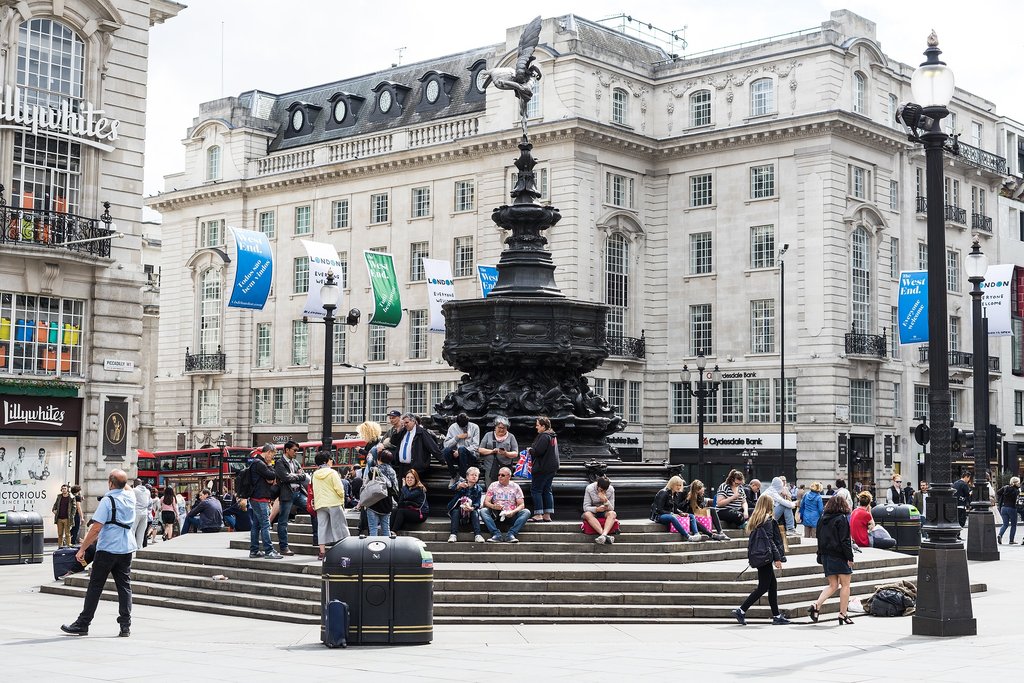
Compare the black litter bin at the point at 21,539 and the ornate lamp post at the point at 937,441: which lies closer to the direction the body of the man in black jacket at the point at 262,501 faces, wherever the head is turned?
the ornate lamp post

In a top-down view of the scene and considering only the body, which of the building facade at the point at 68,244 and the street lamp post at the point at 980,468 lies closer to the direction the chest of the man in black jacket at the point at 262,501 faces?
the street lamp post

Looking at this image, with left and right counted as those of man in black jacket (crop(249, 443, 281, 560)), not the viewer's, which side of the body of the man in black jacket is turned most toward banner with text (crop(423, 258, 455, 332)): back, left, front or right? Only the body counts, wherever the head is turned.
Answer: left

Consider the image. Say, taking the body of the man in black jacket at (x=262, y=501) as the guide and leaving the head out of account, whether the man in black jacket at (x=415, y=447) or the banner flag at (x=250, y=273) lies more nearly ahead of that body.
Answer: the man in black jacket

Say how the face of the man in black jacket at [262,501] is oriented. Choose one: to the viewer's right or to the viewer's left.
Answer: to the viewer's right

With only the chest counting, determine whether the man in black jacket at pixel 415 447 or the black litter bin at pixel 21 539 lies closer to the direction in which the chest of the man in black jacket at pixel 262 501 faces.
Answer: the man in black jacket

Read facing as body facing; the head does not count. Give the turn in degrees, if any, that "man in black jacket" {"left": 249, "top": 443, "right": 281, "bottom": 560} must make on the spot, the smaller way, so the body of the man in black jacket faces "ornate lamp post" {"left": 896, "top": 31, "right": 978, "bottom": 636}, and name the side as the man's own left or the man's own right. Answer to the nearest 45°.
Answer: approximately 45° to the man's own right

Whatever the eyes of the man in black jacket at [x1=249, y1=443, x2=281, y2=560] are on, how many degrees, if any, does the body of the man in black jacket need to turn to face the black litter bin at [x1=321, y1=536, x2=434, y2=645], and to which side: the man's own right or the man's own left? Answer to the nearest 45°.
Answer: approximately 90° to the man's own right

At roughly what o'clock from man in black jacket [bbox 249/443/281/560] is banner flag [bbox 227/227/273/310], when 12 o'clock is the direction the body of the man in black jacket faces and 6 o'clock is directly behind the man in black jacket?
The banner flag is roughly at 9 o'clock from the man in black jacket.

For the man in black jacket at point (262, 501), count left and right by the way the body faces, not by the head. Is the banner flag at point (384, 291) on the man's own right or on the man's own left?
on the man's own left

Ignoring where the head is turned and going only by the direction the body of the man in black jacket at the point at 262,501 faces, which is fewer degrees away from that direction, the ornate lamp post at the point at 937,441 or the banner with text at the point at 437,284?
the ornate lamp post

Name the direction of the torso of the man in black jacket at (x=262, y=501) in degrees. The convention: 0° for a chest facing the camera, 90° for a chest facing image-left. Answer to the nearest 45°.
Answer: approximately 270°

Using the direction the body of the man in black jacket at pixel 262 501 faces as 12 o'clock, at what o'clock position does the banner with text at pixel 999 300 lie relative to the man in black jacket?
The banner with text is roughly at 11 o'clock from the man in black jacket.
